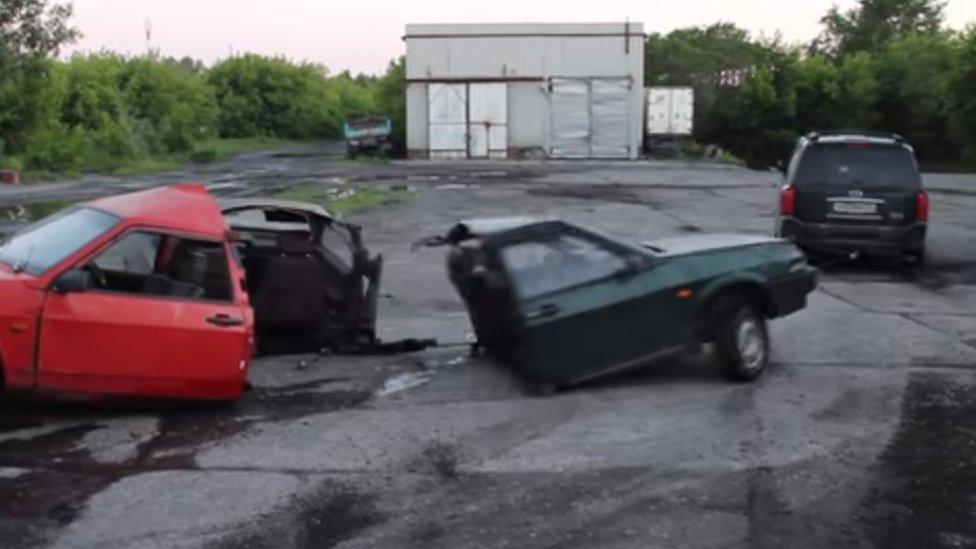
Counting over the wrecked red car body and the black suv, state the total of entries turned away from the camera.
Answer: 1

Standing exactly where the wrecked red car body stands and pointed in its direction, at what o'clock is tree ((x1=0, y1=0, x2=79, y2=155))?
The tree is roughly at 3 o'clock from the wrecked red car body.

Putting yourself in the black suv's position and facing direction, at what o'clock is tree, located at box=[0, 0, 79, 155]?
The tree is roughly at 10 o'clock from the black suv.

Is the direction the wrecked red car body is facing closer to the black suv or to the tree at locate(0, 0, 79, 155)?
the tree

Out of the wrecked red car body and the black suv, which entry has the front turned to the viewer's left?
the wrecked red car body

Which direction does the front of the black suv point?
away from the camera

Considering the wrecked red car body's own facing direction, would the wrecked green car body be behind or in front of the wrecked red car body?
behind

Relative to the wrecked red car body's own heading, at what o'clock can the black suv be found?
The black suv is roughly at 5 o'clock from the wrecked red car body.

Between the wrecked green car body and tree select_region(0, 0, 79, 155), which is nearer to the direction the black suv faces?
the tree

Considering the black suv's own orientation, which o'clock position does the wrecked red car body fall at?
The wrecked red car body is roughly at 7 o'clock from the black suv.

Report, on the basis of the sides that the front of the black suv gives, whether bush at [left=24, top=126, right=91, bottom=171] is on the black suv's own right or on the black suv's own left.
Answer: on the black suv's own left

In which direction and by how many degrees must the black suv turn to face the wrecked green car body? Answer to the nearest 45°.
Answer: approximately 180°

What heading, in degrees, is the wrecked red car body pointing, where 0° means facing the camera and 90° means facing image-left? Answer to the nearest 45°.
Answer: approximately 90°

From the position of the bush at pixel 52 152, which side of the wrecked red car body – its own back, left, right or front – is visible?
right
